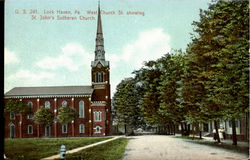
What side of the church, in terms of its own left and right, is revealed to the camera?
right

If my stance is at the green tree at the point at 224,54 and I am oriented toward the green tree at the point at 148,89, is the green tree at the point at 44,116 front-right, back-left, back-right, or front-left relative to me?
front-left

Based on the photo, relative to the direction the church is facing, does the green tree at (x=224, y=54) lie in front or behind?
in front

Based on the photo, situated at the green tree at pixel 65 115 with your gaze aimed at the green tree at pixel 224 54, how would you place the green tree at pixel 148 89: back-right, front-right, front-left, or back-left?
front-left

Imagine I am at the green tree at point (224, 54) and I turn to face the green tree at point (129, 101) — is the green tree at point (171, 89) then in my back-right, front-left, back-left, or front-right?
front-right

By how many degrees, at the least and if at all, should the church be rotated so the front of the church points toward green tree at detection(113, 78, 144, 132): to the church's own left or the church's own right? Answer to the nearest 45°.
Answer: approximately 45° to the church's own left
